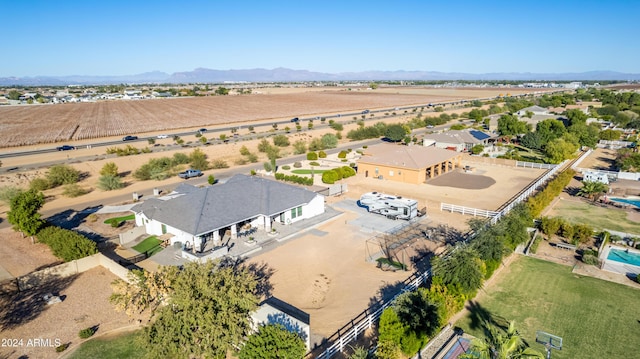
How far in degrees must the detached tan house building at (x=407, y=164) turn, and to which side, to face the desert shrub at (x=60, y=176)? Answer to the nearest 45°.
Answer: approximately 135° to its right

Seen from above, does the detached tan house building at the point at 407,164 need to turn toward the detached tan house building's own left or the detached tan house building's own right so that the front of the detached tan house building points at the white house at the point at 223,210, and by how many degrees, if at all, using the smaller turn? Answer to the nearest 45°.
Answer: approximately 90° to the detached tan house building's own right

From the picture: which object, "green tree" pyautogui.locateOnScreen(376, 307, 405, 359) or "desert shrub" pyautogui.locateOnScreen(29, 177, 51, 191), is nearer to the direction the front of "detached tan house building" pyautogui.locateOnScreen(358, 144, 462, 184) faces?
the green tree

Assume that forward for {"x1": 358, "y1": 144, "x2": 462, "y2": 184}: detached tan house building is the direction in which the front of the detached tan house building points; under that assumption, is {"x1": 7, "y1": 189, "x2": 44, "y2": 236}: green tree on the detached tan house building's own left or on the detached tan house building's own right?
on the detached tan house building's own right

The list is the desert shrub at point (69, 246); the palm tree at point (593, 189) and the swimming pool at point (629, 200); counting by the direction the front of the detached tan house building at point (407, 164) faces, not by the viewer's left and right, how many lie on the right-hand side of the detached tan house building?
1

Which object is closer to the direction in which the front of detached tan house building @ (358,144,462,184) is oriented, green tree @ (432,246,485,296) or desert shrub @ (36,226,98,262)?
the green tree

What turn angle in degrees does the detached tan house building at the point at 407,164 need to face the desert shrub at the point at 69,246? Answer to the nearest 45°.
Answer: approximately 90° to its right

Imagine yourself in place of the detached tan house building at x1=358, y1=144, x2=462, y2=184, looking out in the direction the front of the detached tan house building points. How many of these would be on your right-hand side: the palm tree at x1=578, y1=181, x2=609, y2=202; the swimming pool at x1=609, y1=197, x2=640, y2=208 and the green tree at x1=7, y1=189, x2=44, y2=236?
1

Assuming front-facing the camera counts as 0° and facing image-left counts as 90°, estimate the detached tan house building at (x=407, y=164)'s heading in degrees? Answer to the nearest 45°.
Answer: approximately 315°

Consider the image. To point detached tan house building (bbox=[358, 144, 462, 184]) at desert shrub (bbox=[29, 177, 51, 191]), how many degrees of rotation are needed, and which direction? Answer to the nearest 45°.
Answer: approximately 135° to its right

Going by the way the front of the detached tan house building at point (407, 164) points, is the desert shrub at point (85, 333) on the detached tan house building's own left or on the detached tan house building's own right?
on the detached tan house building's own right
